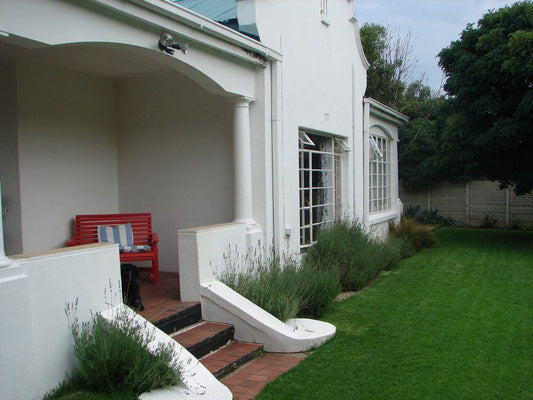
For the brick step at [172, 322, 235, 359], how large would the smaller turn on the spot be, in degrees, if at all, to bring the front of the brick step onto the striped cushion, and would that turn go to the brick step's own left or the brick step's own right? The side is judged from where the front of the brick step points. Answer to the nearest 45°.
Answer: approximately 180°

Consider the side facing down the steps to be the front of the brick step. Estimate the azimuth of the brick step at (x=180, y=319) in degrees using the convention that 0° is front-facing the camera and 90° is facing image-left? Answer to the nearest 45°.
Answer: approximately 315°

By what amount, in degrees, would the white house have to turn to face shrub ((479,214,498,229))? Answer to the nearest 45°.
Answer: approximately 90° to its left

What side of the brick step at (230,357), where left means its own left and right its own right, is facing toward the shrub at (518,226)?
left

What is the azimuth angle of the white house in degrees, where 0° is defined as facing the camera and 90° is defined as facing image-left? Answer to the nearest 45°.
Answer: approximately 315°

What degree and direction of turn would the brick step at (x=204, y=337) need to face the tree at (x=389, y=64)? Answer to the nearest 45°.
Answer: approximately 90° to its left

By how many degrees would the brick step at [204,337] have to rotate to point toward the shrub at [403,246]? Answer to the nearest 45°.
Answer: approximately 90° to its left
